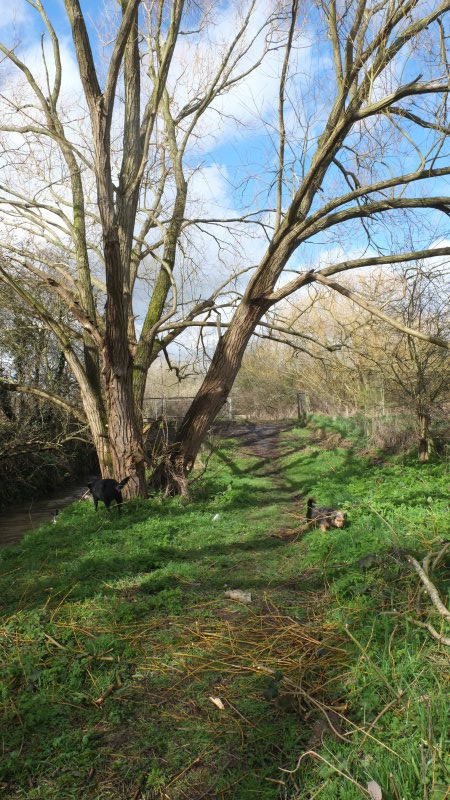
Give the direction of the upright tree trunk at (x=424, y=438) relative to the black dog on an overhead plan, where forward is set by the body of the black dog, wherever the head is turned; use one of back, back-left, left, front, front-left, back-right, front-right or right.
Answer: back

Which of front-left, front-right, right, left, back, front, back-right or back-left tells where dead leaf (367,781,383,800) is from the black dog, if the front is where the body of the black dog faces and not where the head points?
left

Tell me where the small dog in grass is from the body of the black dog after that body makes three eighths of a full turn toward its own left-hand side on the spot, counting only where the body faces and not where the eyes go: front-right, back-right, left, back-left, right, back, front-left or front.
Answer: front

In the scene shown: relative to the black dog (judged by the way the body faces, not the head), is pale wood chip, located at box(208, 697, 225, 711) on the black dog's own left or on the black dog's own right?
on the black dog's own left
